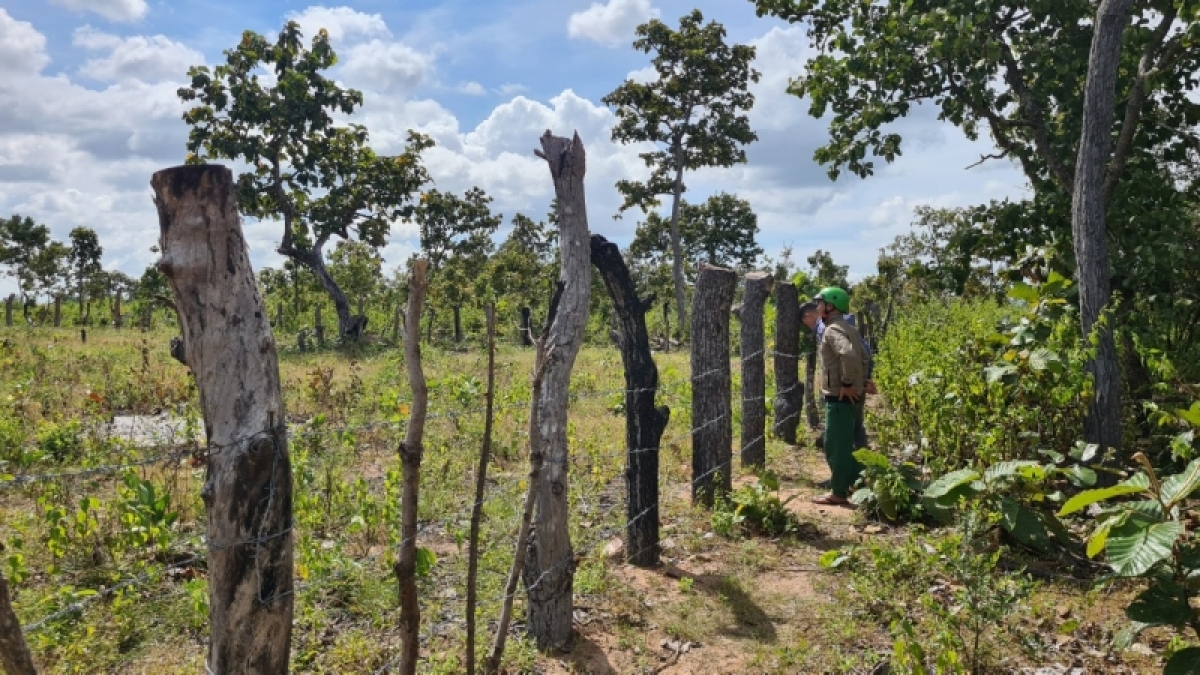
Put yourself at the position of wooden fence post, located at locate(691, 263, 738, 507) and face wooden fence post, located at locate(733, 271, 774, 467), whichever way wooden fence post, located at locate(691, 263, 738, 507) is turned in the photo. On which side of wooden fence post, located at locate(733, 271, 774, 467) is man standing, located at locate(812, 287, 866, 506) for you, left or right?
right

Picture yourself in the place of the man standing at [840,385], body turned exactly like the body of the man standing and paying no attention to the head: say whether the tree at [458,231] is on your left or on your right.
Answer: on your right

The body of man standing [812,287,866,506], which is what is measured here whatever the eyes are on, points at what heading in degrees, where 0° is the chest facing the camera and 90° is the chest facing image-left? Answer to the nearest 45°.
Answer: approximately 90°

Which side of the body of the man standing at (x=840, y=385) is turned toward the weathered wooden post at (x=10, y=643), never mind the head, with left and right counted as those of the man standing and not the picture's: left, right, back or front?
left

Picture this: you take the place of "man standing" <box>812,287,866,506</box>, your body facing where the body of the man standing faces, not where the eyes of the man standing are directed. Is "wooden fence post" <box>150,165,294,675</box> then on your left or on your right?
on your left

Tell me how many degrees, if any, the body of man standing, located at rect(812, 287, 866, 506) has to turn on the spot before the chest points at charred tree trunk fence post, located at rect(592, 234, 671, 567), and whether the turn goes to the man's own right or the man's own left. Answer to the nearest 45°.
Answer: approximately 45° to the man's own left

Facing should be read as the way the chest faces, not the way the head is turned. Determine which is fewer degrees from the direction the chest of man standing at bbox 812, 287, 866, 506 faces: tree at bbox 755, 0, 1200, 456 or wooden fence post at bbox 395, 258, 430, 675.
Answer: the wooden fence post

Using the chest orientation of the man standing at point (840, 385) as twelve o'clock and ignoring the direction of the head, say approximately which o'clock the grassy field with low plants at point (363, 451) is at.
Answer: The grassy field with low plants is roughly at 11 o'clock from the man standing.

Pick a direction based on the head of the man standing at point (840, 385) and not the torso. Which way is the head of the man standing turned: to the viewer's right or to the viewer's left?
to the viewer's left
